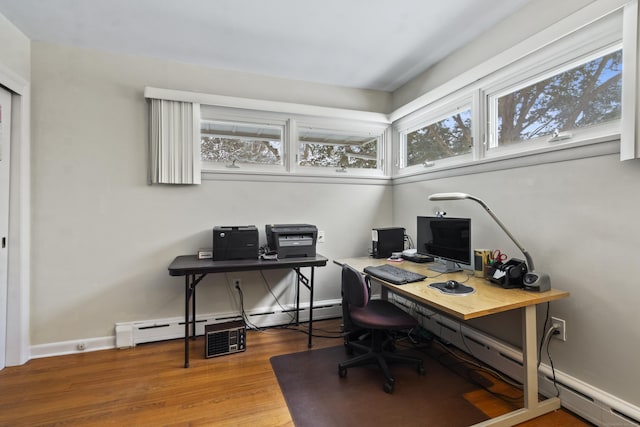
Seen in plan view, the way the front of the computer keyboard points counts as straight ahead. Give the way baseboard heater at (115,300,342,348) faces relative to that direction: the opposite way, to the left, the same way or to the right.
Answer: to the left

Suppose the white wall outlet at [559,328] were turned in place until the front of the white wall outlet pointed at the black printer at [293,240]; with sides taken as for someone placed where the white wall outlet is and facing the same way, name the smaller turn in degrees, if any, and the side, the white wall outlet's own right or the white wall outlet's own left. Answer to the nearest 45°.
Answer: approximately 45° to the white wall outlet's own right

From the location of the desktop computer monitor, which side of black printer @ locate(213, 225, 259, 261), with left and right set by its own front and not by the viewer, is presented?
left

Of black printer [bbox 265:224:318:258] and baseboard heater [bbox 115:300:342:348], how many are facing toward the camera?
2

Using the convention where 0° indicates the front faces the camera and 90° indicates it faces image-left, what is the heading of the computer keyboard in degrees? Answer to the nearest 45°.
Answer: approximately 45°

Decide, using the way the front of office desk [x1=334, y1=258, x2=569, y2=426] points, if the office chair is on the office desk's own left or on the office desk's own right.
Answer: on the office desk's own right

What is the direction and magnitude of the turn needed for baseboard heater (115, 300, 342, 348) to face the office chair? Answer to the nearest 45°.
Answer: approximately 45° to its left

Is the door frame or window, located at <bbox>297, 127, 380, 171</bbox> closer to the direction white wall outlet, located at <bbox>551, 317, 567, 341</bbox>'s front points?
the door frame
